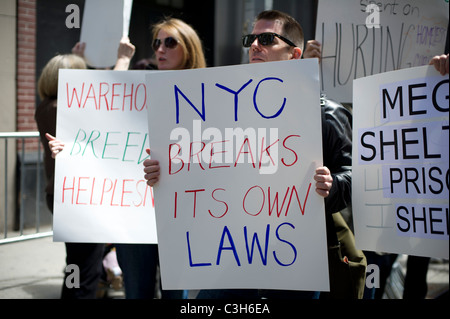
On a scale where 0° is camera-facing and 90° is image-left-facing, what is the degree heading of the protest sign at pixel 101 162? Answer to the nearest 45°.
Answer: approximately 0°

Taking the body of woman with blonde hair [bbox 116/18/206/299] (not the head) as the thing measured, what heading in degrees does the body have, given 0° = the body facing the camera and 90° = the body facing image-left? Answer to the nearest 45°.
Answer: approximately 45°

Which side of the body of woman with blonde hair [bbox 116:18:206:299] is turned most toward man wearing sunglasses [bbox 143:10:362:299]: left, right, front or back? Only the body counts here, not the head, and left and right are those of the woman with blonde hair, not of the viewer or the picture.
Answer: left

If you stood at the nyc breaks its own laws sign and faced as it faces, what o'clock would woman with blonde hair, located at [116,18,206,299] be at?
The woman with blonde hair is roughly at 5 o'clock from the nyc breaks its own laws sign.

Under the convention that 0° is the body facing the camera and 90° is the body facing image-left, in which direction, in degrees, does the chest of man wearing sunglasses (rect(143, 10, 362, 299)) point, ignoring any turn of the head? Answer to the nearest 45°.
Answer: approximately 45°

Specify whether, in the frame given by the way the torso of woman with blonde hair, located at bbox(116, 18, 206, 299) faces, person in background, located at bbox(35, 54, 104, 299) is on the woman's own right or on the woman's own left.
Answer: on the woman's own right

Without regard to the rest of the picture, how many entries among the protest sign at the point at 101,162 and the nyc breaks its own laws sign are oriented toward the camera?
2
